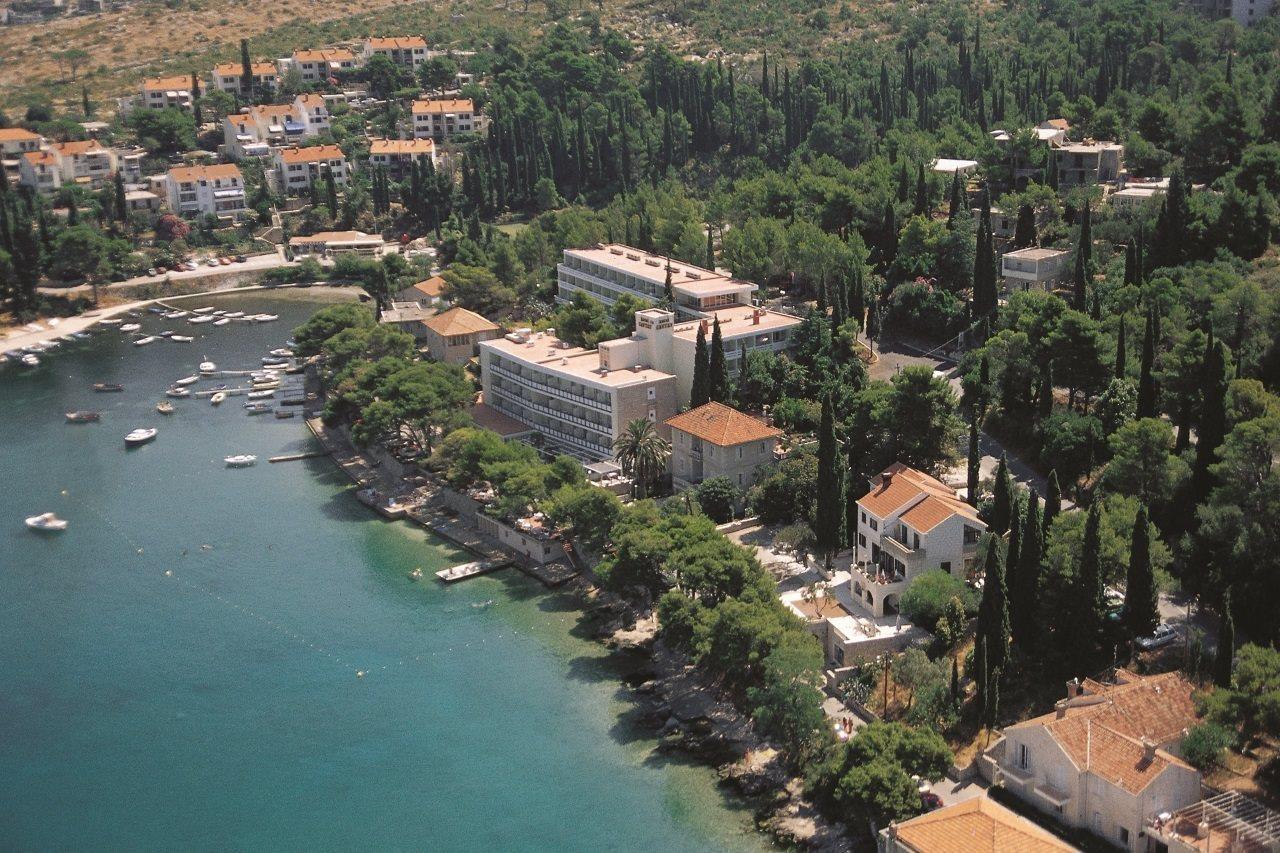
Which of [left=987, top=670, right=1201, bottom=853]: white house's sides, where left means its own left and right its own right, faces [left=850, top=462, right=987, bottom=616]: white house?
right

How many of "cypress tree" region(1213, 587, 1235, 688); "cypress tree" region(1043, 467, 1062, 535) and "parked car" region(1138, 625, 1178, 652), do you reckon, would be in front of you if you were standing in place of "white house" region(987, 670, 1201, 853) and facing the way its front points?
0

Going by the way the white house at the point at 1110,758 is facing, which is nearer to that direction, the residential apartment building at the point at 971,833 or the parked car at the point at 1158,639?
the residential apartment building

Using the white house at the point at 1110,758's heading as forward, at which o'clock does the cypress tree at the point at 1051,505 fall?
The cypress tree is roughly at 4 o'clock from the white house.

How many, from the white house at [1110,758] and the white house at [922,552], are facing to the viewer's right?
0

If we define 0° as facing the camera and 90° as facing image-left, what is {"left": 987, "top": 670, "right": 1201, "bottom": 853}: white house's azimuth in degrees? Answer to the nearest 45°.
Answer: approximately 45°

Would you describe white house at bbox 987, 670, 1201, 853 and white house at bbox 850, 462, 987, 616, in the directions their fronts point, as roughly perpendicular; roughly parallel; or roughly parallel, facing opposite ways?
roughly parallel

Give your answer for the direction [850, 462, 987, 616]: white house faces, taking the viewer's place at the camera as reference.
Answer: facing the viewer and to the left of the viewer

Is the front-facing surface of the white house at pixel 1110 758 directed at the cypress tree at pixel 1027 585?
no

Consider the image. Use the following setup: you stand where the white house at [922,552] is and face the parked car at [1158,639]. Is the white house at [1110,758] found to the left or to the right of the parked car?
right

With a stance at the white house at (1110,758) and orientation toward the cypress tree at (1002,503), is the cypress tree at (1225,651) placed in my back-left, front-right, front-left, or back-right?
front-right

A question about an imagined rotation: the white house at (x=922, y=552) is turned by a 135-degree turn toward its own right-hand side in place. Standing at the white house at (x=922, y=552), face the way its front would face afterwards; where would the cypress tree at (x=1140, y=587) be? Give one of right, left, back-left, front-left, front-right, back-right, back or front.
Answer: back-right

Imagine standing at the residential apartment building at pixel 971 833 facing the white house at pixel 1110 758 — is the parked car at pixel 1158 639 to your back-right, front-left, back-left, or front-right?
front-left

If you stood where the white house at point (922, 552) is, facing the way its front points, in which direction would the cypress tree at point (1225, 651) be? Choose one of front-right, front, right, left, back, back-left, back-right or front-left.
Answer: left

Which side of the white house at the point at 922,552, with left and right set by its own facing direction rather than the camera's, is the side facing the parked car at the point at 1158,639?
left

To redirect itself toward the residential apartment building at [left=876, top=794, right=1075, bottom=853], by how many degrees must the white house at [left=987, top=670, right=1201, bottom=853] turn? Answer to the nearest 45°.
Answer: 0° — it already faces it

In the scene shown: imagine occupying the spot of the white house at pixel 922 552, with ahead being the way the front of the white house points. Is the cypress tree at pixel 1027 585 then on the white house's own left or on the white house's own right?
on the white house's own left
